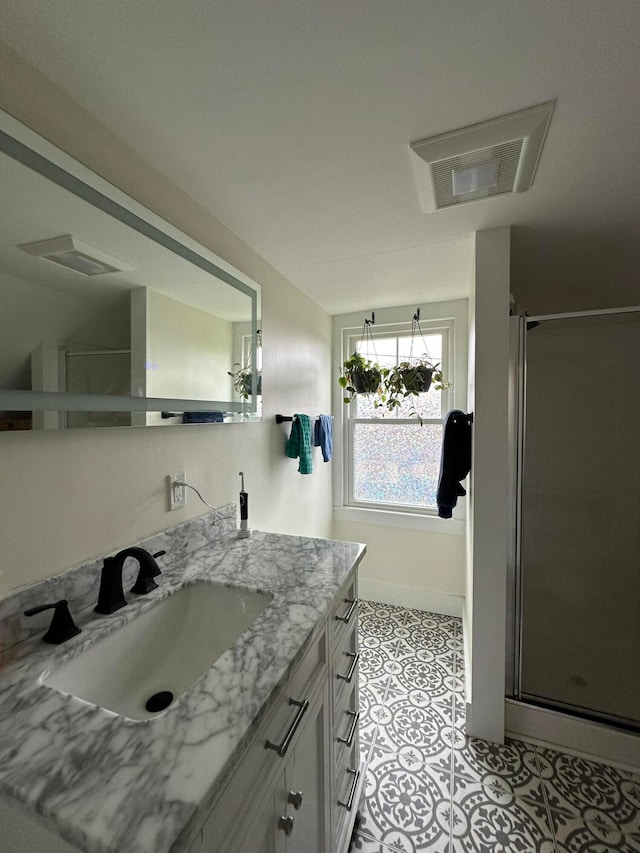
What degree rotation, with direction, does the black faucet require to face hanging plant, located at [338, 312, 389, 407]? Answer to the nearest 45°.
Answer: approximately 90° to its left

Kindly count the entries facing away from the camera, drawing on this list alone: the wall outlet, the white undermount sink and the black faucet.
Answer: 0

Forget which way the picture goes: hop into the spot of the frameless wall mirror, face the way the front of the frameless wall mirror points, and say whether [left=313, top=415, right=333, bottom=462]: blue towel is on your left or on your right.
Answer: on your left

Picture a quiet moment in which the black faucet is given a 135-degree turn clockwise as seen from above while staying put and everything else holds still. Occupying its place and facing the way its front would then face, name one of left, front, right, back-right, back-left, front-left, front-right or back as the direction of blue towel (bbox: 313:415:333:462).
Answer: back-right

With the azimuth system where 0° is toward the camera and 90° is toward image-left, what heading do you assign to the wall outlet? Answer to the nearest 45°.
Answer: approximately 315°

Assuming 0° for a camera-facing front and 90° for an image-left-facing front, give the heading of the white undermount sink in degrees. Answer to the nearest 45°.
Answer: approximately 315°

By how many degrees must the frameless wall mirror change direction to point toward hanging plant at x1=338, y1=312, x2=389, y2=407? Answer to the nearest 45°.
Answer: approximately 90° to its left

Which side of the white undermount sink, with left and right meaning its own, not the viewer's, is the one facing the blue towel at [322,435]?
left

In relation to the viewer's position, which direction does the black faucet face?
facing the viewer and to the right of the viewer

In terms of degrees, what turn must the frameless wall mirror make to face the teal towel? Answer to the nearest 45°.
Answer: approximately 90° to its left

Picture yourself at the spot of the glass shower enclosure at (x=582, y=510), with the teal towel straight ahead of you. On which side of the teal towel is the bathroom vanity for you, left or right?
left

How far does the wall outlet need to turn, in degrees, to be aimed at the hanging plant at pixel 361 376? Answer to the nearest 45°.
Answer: approximately 90° to its left
